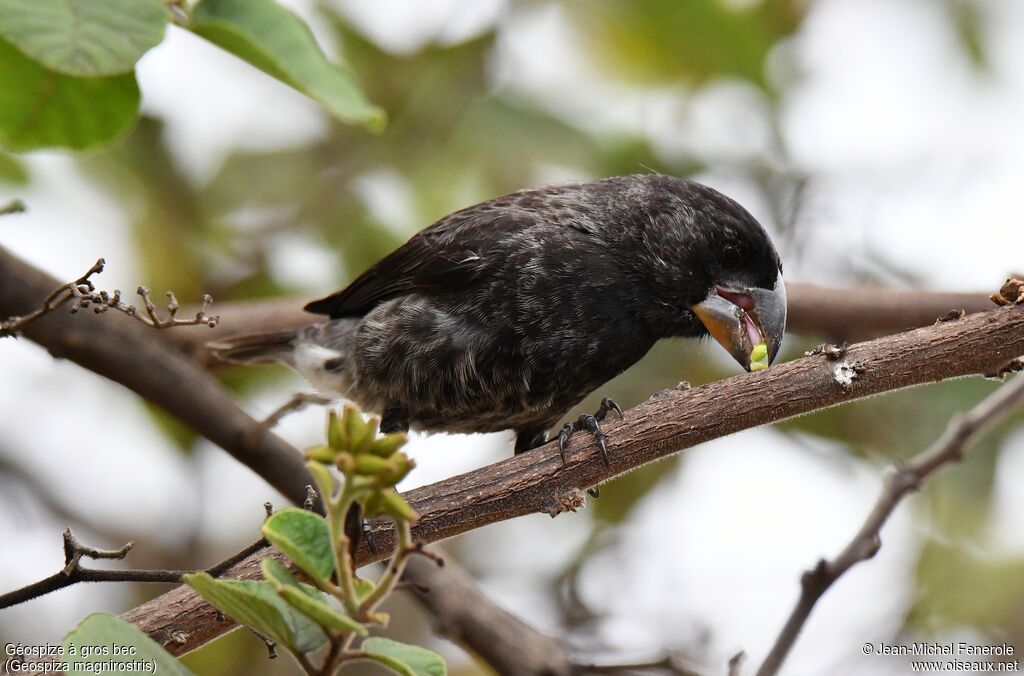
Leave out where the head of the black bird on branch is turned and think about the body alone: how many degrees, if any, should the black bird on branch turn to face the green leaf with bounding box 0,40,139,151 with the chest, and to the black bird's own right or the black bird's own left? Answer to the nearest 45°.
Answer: approximately 135° to the black bird's own right

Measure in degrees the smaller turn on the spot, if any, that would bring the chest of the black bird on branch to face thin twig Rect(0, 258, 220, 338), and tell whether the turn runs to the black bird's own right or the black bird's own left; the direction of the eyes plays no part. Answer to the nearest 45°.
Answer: approximately 135° to the black bird's own right

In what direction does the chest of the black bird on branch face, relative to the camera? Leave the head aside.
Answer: to the viewer's right
